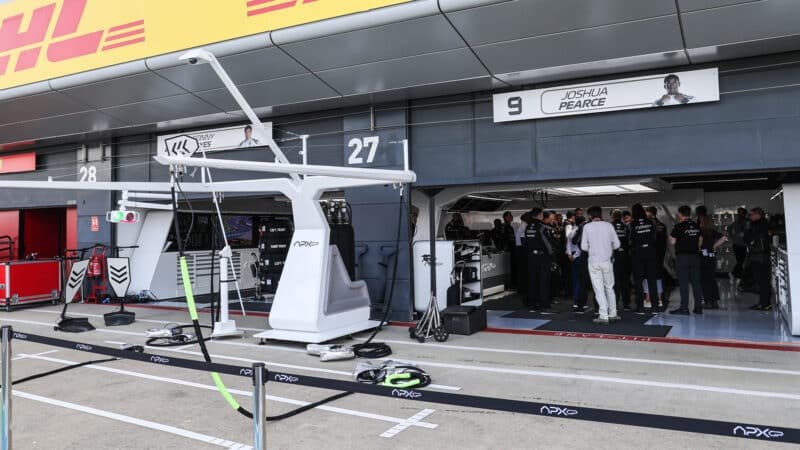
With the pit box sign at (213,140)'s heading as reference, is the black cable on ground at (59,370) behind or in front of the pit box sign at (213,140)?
in front

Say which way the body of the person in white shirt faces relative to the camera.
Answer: away from the camera

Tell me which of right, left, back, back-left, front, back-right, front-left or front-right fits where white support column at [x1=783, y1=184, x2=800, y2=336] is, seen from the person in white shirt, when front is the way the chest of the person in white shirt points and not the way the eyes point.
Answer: right

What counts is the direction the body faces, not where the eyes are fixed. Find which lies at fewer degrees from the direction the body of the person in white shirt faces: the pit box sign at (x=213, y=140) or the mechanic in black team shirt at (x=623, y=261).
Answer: the mechanic in black team shirt

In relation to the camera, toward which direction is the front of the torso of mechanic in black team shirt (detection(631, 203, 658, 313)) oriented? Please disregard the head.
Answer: away from the camera

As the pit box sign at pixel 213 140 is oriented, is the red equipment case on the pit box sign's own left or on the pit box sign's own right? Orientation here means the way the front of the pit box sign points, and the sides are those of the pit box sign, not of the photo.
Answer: on the pit box sign's own right

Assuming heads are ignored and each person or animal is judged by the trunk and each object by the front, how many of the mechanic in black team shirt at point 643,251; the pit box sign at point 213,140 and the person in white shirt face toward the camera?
1

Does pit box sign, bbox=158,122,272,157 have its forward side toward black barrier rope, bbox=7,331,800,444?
yes

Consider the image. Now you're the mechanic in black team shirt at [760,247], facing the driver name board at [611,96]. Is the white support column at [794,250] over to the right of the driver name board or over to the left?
left

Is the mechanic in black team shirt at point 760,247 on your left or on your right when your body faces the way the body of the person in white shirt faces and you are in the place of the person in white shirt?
on your right

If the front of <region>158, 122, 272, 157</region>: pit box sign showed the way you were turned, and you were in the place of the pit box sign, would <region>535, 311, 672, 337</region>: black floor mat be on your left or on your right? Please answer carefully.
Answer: on your left

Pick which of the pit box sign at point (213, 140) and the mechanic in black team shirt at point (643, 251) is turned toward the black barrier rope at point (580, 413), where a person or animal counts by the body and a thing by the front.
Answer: the pit box sign
